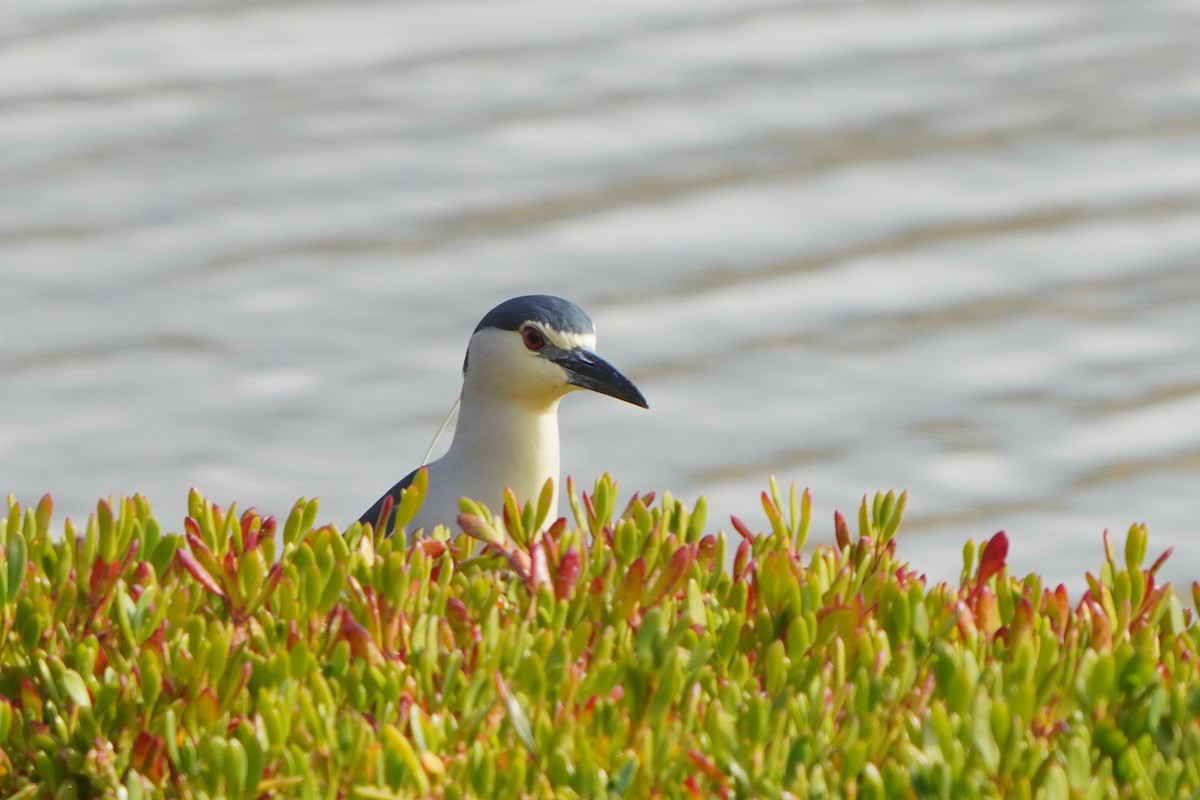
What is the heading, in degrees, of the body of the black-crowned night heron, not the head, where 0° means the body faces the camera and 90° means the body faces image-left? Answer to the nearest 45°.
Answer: approximately 315°
